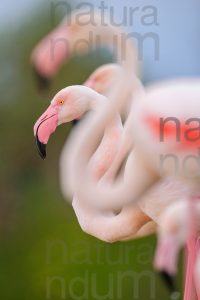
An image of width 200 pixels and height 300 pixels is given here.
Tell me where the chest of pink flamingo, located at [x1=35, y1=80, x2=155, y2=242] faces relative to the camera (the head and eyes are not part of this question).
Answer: to the viewer's left

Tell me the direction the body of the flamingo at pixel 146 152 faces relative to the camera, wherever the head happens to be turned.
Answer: to the viewer's left
